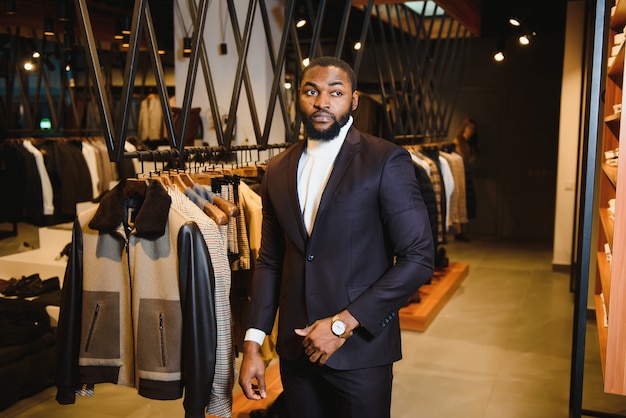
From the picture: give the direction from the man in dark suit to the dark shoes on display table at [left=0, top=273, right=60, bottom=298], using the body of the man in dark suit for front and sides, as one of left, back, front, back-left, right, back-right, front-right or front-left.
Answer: right

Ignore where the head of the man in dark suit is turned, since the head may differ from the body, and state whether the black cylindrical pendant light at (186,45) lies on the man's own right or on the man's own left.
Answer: on the man's own right

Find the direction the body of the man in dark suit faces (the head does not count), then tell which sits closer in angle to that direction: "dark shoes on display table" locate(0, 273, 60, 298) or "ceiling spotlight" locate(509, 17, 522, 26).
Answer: the dark shoes on display table

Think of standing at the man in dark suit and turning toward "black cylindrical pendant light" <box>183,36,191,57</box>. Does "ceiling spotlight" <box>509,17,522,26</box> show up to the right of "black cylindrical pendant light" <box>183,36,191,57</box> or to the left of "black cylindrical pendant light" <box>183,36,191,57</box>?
right

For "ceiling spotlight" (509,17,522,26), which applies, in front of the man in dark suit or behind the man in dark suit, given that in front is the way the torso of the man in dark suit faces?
behind
